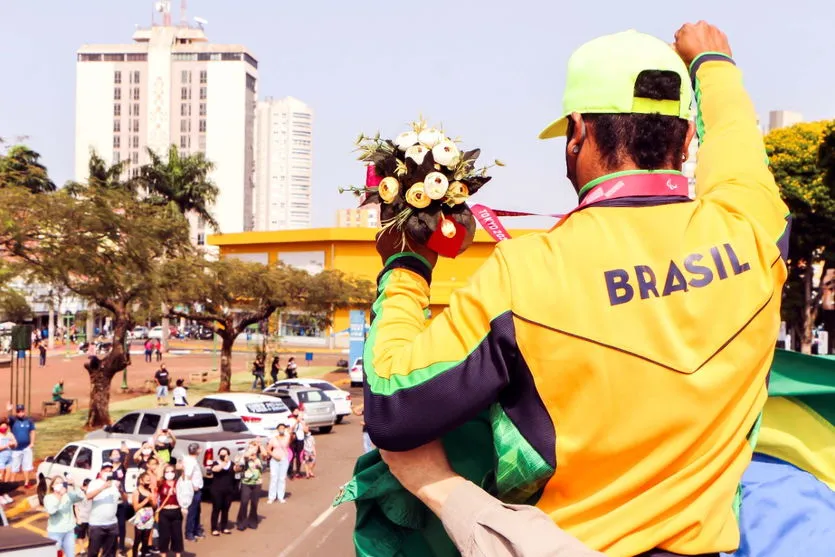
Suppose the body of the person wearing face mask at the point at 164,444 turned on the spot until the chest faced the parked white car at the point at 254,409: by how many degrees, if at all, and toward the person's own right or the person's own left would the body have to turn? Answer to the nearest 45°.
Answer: approximately 180°

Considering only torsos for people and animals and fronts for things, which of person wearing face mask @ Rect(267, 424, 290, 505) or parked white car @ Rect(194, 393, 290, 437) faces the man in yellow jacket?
the person wearing face mask

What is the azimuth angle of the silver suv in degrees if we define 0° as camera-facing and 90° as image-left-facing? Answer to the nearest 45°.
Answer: approximately 135°

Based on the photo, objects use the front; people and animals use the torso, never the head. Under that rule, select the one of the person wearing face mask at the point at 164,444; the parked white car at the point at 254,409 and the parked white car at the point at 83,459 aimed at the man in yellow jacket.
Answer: the person wearing face mask
